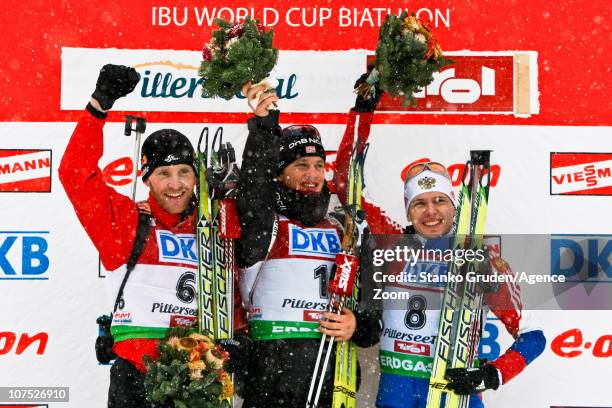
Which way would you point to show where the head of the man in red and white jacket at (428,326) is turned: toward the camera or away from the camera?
toward the camera

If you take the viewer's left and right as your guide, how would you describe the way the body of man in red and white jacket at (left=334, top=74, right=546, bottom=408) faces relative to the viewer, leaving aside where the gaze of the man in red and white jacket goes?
facing the viewer

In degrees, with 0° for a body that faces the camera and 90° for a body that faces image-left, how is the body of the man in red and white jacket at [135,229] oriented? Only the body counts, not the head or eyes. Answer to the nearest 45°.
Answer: approximately 315°

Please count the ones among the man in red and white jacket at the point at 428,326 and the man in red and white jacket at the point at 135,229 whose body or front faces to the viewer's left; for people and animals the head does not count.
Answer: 0

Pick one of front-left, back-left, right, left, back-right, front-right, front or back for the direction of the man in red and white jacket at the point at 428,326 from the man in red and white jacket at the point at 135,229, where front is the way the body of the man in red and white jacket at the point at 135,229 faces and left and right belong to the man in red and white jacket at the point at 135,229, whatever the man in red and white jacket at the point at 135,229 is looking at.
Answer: front-left

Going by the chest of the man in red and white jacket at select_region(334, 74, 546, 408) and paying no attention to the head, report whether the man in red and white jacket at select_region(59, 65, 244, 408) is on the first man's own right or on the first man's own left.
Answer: on the first man's own right
